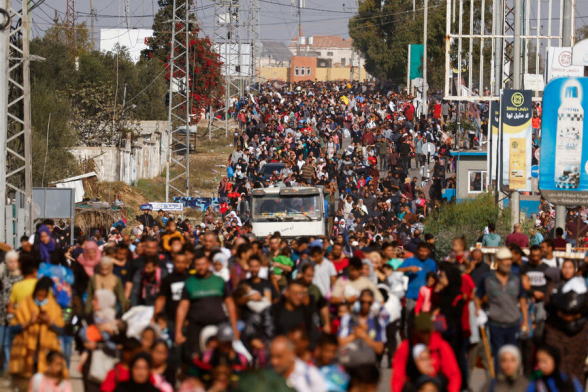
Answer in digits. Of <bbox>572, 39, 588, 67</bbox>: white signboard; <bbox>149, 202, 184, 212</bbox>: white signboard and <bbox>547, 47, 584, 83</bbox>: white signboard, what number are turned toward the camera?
3

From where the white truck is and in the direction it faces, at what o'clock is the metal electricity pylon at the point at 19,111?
The metal electricity pylon is roughly at 2 o'clock from the white truck.

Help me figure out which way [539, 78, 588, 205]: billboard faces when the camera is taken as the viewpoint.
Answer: facing the viewer

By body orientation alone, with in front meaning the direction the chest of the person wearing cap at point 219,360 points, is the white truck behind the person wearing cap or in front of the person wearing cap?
behind

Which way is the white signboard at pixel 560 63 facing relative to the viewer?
toward the camera

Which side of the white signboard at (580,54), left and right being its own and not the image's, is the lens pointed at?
front

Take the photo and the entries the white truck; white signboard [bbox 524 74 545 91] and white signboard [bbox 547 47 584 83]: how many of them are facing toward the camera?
3

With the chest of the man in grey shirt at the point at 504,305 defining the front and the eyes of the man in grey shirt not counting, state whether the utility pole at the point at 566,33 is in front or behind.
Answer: behind
